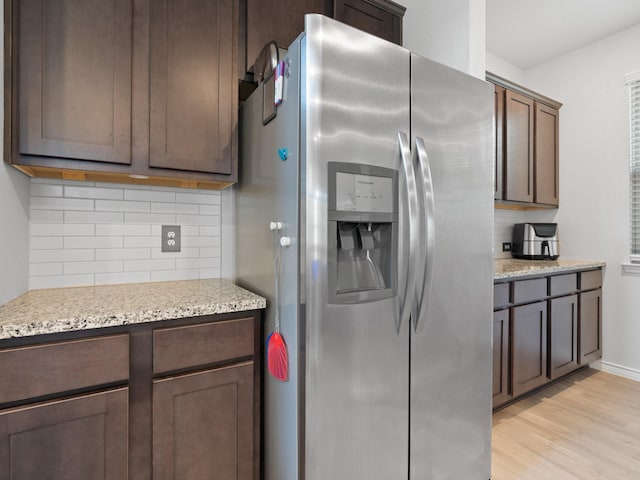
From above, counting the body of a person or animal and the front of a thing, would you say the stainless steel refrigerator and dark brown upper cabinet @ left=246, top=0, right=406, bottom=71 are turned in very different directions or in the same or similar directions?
same or similar directions

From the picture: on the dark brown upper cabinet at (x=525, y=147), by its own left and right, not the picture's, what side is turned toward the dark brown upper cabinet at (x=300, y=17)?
right

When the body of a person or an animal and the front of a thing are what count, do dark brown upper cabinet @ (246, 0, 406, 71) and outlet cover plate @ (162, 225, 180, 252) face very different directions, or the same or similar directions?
same or similar directions

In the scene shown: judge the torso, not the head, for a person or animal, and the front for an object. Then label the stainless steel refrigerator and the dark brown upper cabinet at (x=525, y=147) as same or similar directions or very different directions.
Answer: same or similar directions

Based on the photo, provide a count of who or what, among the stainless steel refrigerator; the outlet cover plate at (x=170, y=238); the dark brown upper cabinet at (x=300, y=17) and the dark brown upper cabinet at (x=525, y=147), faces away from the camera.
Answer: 0

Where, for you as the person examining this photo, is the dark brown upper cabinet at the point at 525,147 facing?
facing the viewer and to the right of the viewer

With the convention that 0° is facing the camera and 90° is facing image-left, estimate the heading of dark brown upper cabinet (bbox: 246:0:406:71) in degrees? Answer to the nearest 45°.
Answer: approximately 315°

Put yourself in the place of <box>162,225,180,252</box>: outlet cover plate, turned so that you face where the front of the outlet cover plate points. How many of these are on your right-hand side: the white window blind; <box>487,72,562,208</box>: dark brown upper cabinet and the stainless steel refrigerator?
0

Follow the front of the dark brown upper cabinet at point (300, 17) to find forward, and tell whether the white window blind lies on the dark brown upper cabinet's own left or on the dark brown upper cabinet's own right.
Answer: on the dark brown upper cabinet's own left

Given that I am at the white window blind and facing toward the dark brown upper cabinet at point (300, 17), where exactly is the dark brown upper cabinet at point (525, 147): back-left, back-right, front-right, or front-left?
front-right

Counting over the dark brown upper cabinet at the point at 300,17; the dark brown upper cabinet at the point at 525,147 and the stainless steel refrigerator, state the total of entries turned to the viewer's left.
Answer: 0

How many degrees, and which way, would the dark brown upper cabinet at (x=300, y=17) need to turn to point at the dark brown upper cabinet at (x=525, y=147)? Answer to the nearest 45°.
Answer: approximately 90° to its left

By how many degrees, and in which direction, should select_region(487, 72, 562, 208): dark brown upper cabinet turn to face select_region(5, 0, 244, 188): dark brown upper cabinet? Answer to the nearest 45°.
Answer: approximately 90° to its right

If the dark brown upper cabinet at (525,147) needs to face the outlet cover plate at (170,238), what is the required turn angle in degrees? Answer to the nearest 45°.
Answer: approximately 90° to its right

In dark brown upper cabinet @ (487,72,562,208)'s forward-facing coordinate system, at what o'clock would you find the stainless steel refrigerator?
The stainless steel refrigerator is roughly at 2 o'clock from the dark brown upper cabinet.

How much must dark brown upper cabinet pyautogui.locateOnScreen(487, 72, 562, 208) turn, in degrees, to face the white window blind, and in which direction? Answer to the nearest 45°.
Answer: approximately 90° to its left

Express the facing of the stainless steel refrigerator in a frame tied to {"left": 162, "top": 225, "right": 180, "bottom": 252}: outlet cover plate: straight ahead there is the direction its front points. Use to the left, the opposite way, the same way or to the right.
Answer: the same way

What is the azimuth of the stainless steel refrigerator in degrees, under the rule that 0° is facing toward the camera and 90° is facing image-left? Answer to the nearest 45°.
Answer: approximately 315°

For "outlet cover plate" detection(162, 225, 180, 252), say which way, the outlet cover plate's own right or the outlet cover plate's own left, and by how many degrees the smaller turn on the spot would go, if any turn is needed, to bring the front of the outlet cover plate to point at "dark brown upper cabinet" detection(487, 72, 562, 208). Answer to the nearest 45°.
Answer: approximately 90° to the outlet cover plate's own left

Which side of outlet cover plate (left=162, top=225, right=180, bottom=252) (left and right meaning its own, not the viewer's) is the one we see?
front
